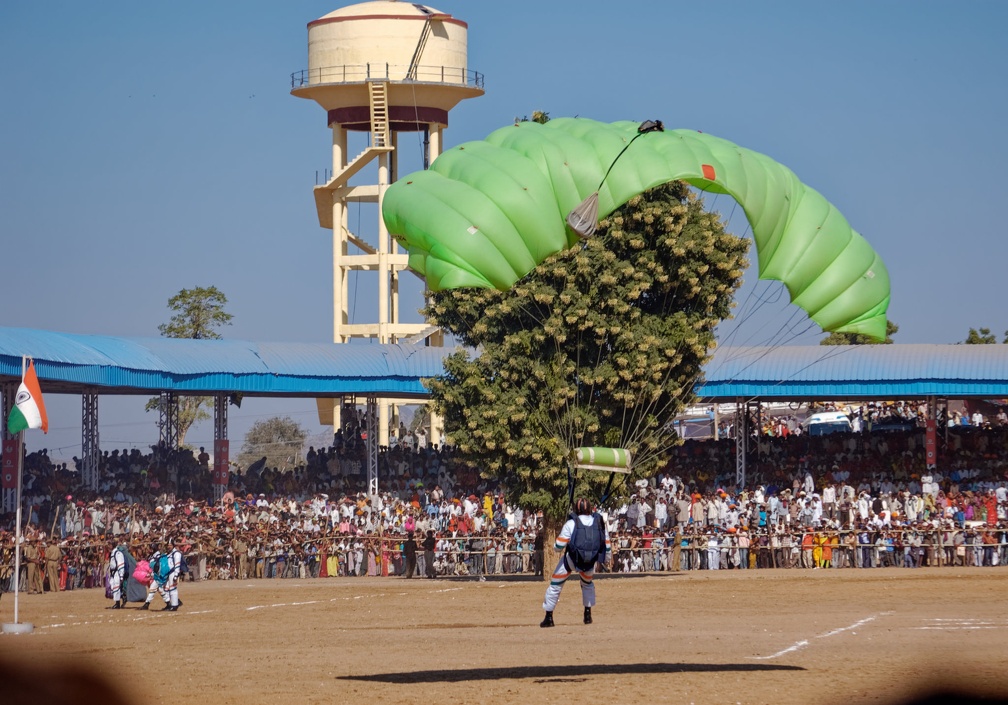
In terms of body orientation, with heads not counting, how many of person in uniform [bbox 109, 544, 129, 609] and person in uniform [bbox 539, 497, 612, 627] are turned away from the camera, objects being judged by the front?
1

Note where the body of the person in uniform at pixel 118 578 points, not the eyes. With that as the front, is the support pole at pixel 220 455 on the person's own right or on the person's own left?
on the person's own left

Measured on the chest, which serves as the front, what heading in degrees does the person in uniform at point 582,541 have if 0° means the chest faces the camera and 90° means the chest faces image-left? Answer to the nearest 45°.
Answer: approximately 180°

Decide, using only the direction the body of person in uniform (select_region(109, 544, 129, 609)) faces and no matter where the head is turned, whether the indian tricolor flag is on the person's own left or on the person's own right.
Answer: on the person's own right
